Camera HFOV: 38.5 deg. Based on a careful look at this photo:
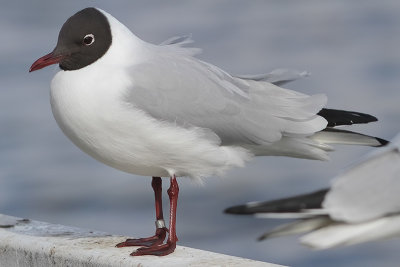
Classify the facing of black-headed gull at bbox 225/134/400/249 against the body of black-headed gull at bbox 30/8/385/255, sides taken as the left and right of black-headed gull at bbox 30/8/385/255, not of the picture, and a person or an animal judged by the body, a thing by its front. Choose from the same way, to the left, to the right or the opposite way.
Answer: the opposite way

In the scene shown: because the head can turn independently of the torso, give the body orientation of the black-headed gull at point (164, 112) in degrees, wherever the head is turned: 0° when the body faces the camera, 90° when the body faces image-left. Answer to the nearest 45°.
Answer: approximately 90°

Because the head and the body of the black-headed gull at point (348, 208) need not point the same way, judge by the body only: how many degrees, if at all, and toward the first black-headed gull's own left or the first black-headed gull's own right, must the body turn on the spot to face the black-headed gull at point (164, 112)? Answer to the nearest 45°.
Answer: approximately 135° to the first black-headed gull's own left

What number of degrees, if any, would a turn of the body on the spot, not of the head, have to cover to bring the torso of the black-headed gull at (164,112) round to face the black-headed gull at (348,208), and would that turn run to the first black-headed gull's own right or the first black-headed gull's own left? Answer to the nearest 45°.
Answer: approximately 135° to the first black-headed gull's own left

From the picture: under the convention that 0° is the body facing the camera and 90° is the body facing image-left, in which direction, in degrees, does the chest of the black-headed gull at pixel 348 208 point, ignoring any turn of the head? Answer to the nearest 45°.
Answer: approximately 270°

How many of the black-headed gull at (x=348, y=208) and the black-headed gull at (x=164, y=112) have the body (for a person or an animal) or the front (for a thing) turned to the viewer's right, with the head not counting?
1

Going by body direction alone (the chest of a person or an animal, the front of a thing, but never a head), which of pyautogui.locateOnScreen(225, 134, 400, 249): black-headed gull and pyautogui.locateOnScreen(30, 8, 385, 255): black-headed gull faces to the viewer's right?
pyautogui.locateOnScreen(225, 134, 400, 249): black-headed gull
